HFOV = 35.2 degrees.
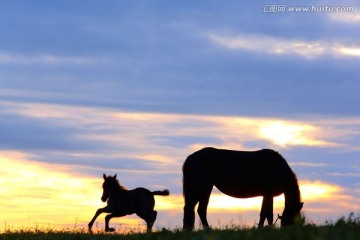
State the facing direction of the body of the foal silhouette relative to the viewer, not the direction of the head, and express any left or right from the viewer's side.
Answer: facing to the left of the viewer

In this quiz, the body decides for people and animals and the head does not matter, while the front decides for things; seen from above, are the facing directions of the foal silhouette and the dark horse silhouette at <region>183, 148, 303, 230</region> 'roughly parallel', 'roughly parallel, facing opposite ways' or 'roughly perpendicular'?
roughly parallel, facing opposite ways

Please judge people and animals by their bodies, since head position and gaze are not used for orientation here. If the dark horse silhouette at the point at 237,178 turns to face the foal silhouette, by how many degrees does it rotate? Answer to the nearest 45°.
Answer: approximately 135° to its left

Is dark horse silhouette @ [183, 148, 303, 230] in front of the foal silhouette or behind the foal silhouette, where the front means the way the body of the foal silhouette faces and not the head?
behind

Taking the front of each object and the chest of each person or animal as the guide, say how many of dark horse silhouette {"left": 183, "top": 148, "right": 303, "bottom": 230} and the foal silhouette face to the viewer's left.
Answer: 1

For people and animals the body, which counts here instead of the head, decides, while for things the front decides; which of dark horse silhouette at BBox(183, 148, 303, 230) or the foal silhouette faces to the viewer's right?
the dark horse silhouette

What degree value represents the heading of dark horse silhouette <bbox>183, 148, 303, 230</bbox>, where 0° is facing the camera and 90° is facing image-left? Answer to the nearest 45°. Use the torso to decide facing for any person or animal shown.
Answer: approximately 270°
